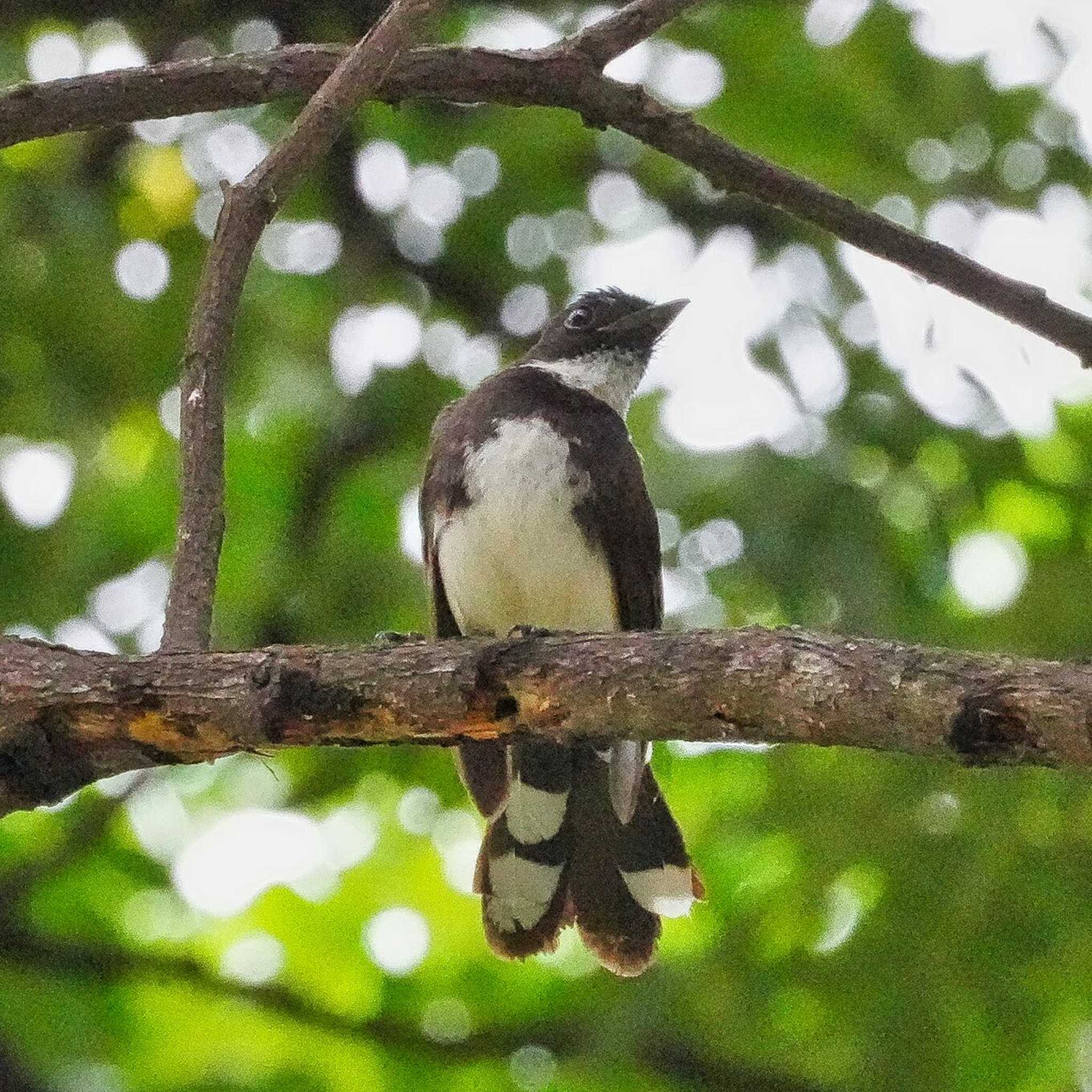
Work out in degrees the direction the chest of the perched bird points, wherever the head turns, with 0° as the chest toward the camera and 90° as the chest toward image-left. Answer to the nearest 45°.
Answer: approximately 0°
